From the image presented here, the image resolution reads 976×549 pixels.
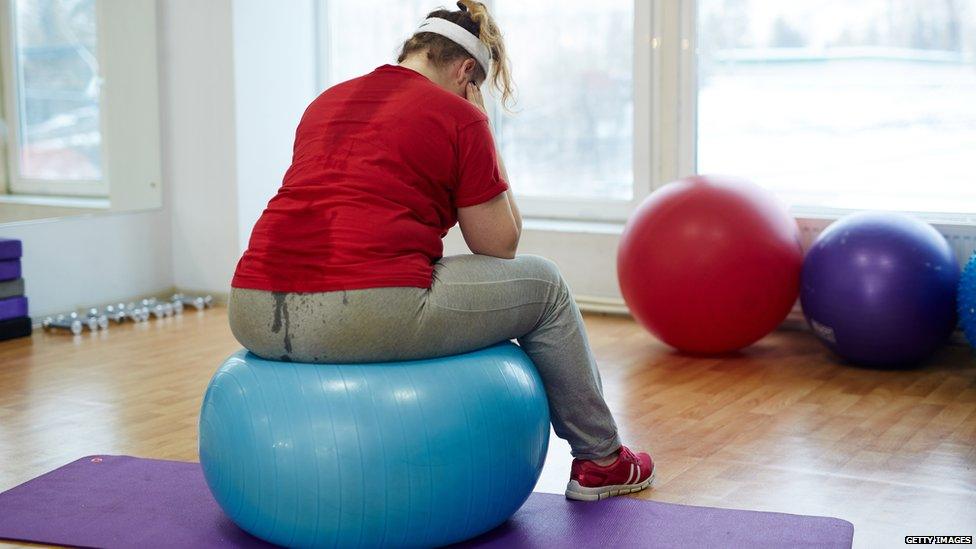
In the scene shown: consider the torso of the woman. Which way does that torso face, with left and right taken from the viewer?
facing away from the viewer and to the right of the viewer

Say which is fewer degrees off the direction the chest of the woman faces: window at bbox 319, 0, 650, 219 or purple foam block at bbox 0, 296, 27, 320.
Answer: the window

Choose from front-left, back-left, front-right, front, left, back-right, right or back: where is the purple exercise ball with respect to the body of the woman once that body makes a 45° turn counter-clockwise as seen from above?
front-right

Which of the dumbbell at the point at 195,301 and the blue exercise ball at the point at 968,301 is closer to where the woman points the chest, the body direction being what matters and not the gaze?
the blue exercise ball

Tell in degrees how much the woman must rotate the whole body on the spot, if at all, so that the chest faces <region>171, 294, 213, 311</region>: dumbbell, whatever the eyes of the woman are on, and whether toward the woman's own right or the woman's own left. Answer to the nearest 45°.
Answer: approximately 45° to the woman's own left

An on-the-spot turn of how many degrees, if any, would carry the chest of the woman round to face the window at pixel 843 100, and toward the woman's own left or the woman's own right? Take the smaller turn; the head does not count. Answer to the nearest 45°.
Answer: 0° — they already face it

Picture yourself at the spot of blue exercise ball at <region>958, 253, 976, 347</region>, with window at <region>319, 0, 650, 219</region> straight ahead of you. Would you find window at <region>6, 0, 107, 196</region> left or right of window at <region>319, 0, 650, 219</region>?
left

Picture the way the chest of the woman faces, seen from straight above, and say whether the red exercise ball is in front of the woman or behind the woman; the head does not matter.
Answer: in front

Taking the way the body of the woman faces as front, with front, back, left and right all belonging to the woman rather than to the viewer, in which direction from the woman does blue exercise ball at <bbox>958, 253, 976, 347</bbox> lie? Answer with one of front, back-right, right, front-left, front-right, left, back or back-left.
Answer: front

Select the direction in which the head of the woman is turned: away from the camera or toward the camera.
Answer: away from the camera
